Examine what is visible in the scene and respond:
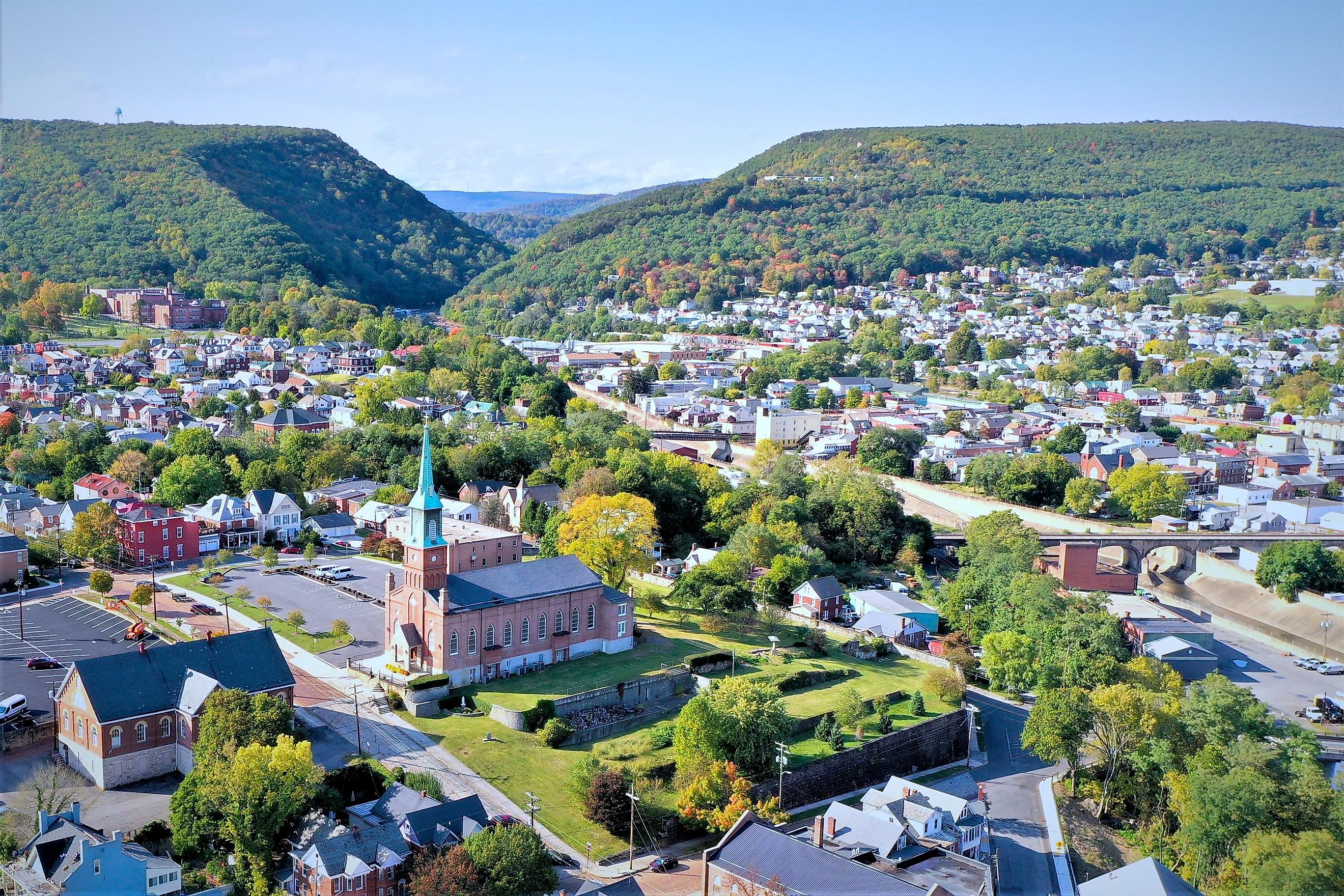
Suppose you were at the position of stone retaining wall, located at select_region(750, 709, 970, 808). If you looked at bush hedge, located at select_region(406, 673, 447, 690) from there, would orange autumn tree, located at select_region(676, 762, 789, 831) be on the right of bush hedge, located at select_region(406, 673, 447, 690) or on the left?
left

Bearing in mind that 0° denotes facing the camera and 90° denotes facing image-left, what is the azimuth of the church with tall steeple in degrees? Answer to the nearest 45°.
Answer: approximately 45°

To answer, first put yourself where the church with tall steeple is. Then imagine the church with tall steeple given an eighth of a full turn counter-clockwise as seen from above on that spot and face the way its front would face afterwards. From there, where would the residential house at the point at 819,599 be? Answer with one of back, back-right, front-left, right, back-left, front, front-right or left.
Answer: back-left

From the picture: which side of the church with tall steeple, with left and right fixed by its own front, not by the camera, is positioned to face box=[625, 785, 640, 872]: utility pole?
left

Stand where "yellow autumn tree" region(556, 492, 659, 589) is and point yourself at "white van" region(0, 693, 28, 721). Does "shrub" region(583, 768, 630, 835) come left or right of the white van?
left

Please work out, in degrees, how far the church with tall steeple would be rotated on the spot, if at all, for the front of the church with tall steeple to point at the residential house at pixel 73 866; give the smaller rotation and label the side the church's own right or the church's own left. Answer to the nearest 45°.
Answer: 0° — it already faces it

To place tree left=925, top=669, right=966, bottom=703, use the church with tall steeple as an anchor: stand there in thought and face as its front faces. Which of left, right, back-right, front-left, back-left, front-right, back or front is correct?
back-left

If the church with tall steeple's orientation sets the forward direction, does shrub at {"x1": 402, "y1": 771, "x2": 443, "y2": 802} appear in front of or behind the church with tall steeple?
in front

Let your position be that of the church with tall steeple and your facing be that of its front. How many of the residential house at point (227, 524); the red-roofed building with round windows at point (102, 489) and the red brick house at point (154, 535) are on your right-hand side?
3

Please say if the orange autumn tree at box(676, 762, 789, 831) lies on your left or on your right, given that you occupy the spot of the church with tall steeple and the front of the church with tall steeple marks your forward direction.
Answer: on your left

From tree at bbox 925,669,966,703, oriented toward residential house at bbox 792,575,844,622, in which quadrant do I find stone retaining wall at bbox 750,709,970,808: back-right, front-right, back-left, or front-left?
back-left

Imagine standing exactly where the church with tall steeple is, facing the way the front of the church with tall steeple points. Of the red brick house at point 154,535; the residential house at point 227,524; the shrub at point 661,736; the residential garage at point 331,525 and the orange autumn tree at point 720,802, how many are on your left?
2

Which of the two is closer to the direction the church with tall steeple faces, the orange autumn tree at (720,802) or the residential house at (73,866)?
the residential house

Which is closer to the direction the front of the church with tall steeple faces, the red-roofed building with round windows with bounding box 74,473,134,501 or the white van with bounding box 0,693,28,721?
the white van

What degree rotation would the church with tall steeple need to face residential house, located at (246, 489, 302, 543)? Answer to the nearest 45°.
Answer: approximately 90° to its right
